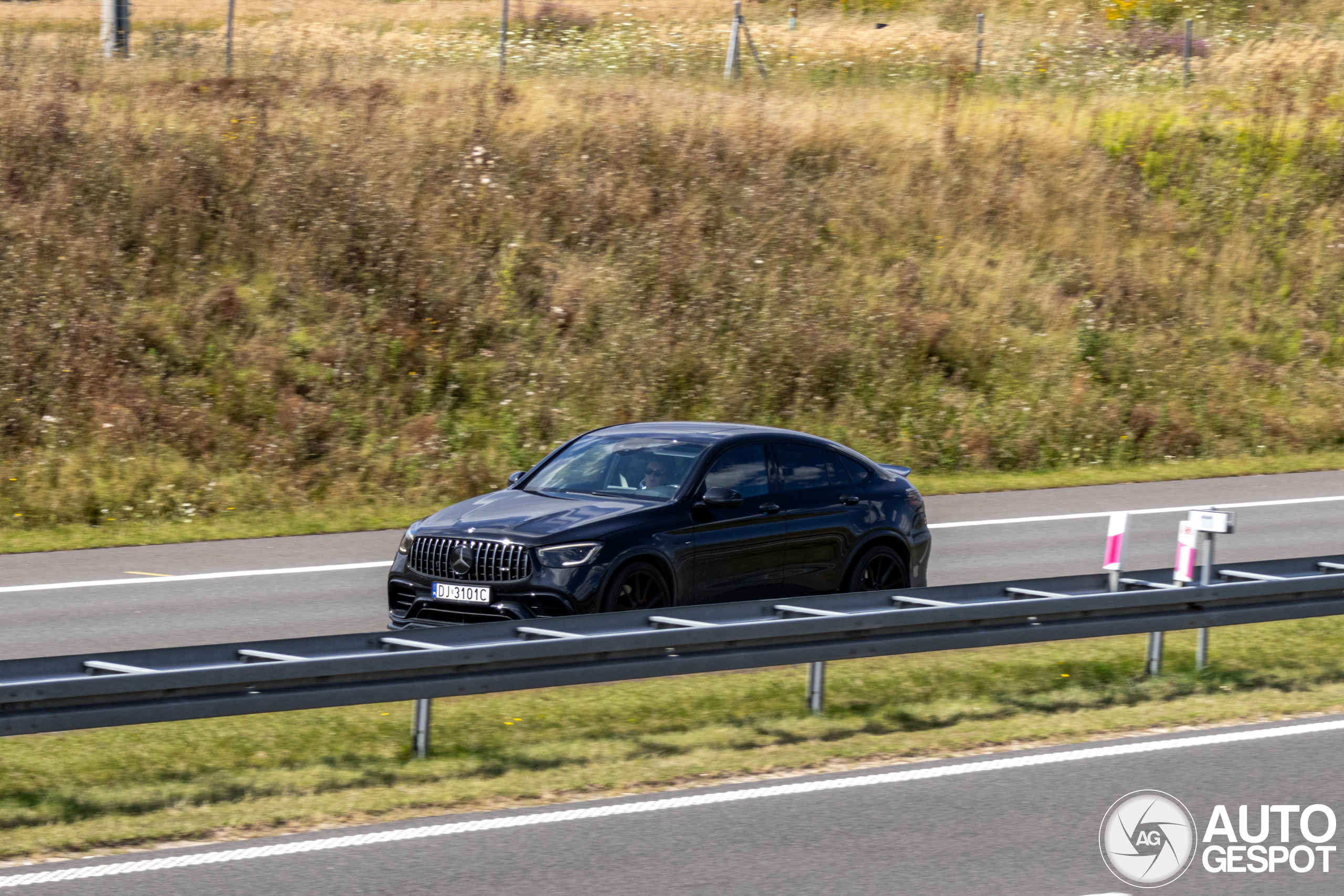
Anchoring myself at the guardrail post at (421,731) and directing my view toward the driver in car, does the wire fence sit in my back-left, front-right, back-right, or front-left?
front-left

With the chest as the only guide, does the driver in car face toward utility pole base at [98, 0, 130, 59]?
no

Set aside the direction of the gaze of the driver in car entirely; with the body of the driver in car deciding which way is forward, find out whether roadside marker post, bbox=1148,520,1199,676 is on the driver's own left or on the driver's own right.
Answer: on the driver's own left

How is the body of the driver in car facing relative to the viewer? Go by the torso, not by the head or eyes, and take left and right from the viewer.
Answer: facing the viewer and to the left of the viewer

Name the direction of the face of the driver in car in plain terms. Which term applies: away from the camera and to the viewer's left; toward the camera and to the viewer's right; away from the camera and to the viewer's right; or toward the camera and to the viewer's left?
toward the camera and to the viewer's left

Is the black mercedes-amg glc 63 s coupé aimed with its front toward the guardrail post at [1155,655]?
no

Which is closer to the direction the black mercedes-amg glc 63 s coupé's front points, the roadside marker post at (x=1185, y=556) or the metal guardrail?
the metal guardrail

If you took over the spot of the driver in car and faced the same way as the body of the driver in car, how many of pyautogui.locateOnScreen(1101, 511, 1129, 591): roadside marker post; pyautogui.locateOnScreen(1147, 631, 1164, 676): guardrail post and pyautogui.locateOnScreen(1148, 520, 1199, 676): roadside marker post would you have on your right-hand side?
0

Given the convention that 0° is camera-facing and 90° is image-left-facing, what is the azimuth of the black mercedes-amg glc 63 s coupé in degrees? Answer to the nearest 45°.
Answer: approximately 45°

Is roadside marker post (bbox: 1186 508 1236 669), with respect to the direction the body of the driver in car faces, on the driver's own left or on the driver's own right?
on the driver's own left

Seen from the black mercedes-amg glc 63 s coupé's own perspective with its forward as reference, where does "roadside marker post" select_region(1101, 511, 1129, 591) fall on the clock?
The roadside marker post is roughly at 8 o'clock from the black mercedes-amg glc 63 s coupé.

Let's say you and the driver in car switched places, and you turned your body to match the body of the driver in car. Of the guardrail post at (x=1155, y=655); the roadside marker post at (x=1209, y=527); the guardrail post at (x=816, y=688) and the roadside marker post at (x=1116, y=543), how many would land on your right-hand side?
0

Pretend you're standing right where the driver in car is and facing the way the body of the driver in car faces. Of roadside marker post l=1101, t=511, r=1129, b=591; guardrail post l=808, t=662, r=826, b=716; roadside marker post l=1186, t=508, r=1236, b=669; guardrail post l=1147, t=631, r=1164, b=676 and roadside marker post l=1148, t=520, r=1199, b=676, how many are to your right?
0

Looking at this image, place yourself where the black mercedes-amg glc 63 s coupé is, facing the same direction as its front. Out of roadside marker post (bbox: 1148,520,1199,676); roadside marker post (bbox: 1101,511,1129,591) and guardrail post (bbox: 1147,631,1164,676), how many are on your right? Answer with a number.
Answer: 0

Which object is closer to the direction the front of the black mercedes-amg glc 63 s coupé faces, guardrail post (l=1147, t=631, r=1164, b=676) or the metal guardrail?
the metal guardrail

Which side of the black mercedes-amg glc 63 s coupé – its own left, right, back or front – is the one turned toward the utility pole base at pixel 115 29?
right
